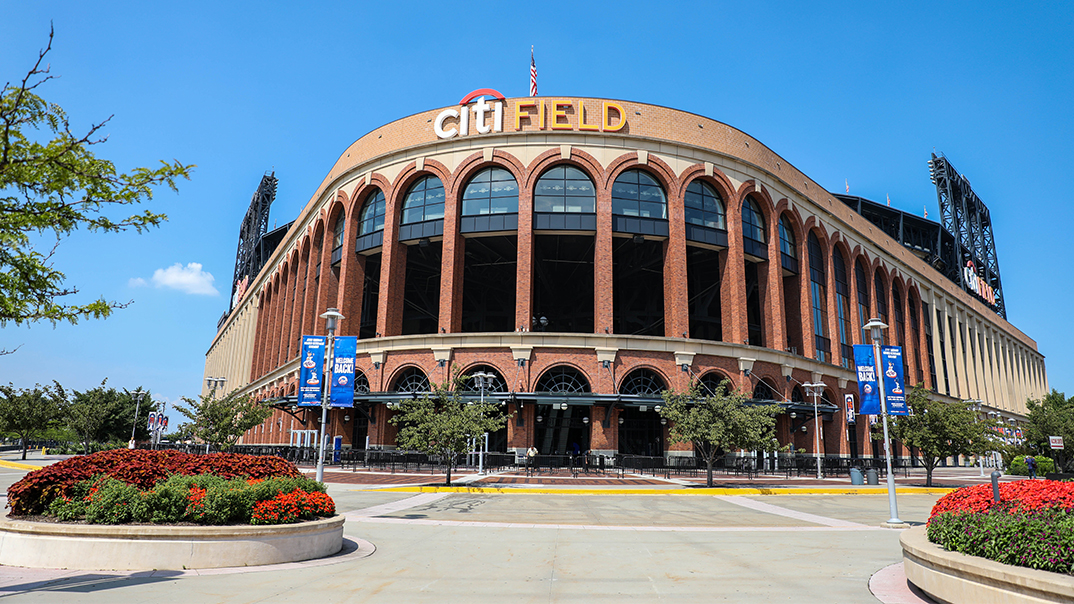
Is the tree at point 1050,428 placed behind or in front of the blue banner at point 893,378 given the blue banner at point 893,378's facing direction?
behind

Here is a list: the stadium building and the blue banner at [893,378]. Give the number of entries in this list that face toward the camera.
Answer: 2

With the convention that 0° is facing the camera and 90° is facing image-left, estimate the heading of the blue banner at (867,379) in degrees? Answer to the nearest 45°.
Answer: approximately 0°

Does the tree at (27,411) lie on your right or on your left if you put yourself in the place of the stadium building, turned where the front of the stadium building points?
on your right

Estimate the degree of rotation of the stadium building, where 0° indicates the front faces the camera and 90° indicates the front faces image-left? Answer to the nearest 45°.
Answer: approximately 0°

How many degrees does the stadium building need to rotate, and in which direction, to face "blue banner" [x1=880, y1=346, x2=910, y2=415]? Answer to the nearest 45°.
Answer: approximately 45° to its left

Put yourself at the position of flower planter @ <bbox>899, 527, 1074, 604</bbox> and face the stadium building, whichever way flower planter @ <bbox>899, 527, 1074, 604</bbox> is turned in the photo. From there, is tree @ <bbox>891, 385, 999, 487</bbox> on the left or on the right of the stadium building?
right

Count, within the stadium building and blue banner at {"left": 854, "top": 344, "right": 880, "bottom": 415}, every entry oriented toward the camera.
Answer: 2
